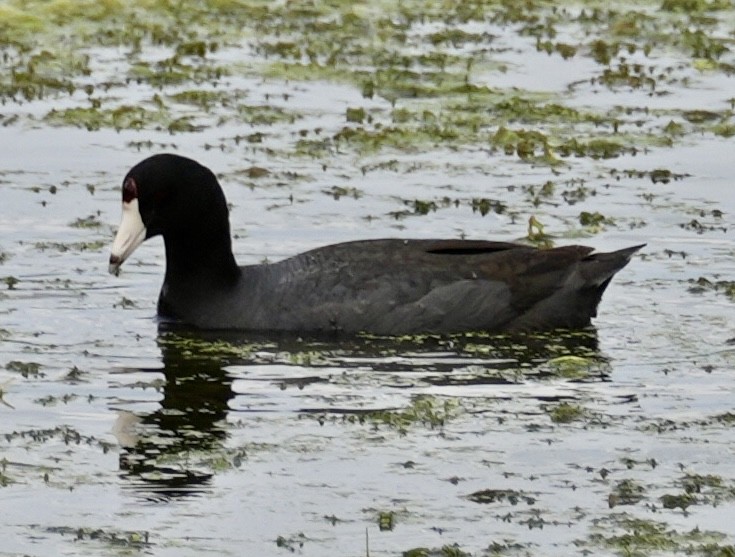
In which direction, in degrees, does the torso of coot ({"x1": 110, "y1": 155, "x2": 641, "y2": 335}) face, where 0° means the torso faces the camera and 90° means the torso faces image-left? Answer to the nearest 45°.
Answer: approximately 90°

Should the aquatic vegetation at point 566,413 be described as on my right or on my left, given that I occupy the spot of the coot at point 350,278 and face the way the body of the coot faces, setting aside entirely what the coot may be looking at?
on my left

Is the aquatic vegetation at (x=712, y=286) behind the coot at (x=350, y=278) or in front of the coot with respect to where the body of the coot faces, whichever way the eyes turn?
behind

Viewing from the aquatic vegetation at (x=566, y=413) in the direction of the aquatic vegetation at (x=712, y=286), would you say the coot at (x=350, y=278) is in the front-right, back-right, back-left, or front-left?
front-left
